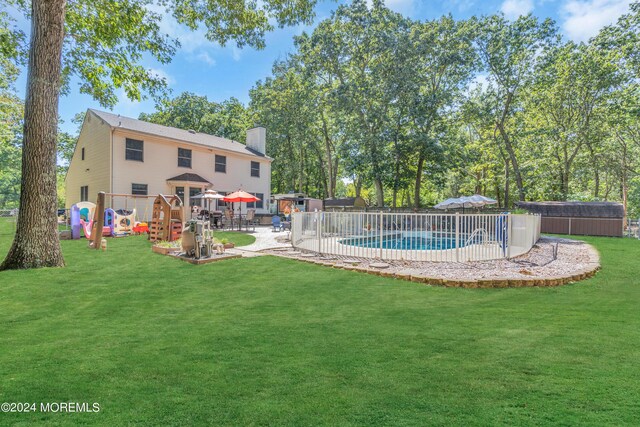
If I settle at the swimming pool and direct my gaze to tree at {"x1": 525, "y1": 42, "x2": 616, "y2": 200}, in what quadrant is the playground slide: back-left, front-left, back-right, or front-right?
back-left

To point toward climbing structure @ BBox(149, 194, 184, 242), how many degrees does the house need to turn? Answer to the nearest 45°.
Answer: approximately 135° to its left

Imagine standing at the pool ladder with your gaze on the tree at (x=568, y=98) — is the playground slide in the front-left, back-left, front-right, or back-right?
back-left

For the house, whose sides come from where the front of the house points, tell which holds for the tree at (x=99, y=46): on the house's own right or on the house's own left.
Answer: on the house's own left
